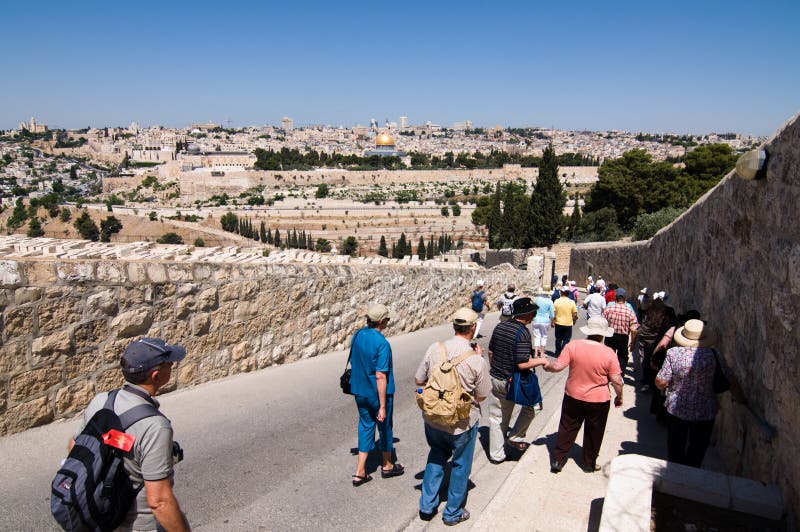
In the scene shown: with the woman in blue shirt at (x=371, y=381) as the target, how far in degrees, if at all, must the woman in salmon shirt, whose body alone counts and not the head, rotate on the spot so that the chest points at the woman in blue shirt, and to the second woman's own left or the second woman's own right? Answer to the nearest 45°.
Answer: approximately 135° to the second woman's own left

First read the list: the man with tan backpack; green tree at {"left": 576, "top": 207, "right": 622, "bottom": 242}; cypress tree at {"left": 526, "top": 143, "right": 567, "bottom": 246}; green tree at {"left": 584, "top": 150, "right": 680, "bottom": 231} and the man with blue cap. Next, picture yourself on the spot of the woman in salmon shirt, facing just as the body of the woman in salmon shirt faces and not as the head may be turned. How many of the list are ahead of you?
3

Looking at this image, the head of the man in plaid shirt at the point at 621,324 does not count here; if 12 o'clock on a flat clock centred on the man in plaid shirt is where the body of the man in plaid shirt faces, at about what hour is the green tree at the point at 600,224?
The green tree is roughly at 12 o'clock from the man in plaid shirt.

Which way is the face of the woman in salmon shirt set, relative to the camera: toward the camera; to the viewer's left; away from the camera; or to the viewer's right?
away from the camera

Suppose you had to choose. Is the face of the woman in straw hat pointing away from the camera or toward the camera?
away from the camera

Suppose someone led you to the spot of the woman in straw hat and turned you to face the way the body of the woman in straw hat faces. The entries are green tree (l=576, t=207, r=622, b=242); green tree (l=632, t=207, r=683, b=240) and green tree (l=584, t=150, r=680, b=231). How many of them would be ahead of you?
3

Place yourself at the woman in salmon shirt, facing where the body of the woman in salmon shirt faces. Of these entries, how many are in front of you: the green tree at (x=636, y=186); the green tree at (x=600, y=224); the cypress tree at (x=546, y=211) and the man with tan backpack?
3

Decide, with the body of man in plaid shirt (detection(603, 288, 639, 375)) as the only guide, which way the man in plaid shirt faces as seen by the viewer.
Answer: away from the camera

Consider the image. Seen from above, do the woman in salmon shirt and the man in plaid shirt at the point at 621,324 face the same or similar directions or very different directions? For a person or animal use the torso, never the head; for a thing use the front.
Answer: same or similar directions

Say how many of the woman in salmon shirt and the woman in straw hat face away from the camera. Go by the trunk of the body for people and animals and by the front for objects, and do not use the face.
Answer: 2

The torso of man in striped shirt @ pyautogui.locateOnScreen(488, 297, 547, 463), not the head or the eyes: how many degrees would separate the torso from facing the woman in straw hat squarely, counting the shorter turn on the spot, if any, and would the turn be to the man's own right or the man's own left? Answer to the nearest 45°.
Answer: approximately 45° to the man's own right

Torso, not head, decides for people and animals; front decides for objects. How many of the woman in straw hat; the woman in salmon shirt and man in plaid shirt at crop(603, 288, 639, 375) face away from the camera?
3

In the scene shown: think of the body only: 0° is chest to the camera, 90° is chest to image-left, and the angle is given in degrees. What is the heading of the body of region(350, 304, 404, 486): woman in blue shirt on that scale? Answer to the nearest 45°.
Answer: approximately 225°

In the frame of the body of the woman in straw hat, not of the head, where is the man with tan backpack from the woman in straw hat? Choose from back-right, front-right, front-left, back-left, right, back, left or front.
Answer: back-left

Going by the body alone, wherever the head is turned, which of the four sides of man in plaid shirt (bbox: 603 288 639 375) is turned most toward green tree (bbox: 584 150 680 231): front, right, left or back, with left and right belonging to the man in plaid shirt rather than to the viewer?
front

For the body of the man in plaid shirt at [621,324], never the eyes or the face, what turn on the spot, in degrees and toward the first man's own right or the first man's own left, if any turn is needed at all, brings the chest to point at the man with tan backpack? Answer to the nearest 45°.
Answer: approximately 180°

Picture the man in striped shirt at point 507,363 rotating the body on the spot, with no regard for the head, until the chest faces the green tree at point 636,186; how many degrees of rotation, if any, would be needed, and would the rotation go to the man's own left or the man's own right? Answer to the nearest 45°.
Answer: approximately 45° to the man's own left

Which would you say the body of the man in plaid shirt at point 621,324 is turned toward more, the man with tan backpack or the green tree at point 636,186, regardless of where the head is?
the green tree

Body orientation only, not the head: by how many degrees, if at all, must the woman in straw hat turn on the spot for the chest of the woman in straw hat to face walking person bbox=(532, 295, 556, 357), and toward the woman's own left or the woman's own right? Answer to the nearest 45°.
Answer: approximately 45° to the woman's own left

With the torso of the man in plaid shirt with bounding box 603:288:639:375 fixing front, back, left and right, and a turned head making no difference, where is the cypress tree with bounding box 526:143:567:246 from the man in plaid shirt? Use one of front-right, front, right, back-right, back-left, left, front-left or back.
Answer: front

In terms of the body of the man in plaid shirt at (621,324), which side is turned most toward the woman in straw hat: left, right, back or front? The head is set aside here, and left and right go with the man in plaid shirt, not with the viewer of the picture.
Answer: back

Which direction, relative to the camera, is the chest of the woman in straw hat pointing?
away from the camera
